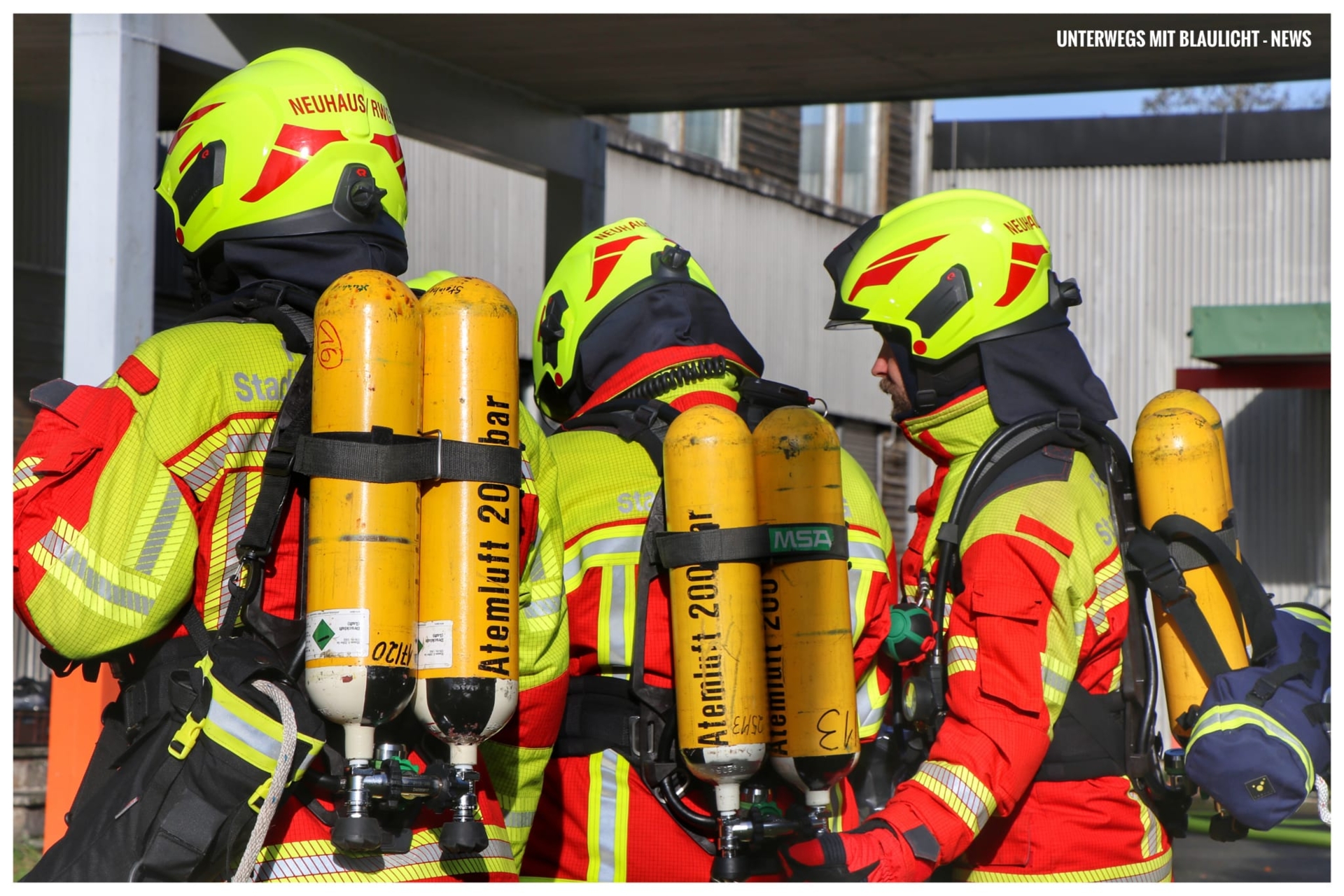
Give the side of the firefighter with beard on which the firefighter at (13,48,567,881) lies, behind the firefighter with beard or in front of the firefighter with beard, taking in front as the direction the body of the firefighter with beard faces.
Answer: in front

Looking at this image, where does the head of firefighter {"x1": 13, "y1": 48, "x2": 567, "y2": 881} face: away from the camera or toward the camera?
away from the camera

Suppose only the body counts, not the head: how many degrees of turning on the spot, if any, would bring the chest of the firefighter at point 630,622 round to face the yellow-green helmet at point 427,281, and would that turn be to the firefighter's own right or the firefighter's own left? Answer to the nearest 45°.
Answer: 0° — they already face it

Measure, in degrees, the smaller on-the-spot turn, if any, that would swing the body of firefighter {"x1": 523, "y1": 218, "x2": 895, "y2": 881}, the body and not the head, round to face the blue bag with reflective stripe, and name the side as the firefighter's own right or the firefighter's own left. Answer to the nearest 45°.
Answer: approximately 135° to the firefighter's own right

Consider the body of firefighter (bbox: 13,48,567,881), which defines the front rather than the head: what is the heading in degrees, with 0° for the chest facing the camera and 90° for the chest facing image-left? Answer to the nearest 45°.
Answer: approximately 135°

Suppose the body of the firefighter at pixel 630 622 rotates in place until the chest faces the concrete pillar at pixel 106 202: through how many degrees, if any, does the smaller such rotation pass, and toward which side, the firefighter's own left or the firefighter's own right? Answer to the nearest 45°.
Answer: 0° — they already face it

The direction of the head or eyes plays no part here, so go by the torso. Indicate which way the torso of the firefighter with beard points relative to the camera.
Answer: to the viewer's left
